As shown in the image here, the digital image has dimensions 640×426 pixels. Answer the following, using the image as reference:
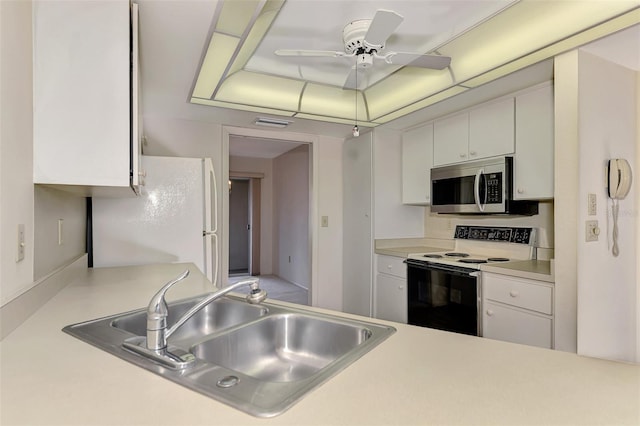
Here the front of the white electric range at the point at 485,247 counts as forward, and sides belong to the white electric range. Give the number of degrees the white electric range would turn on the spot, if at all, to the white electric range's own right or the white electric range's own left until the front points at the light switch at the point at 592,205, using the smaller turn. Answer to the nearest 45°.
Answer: approximately 90° to the white electric range's own left

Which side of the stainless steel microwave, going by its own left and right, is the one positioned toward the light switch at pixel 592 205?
left

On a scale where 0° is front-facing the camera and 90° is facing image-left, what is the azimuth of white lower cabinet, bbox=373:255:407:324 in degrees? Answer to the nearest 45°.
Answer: approximately 45°

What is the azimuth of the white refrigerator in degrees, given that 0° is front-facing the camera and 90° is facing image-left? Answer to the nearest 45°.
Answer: approximately 270°

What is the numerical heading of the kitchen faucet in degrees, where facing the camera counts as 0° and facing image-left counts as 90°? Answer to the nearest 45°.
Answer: approximately 225°

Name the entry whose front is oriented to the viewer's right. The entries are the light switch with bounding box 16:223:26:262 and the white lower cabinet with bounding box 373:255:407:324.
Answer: the light switch

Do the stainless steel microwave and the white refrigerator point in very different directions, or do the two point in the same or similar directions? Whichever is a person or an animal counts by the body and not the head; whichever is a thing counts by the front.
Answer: very different directions

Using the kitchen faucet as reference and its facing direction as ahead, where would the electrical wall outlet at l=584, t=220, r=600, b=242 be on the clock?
The electrical wall outlet is roughly at 1 o'clock from the kitchen faucet.

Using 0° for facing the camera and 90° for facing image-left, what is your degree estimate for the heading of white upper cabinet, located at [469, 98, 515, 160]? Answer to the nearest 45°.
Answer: approximately 45°

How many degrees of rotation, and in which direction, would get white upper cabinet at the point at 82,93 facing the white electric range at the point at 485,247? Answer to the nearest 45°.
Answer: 0° — it already faces it

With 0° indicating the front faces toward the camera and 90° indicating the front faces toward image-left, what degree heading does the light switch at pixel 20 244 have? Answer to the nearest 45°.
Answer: approximately 270°

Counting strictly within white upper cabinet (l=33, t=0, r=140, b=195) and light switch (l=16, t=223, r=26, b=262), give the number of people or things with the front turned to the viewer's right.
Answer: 2
